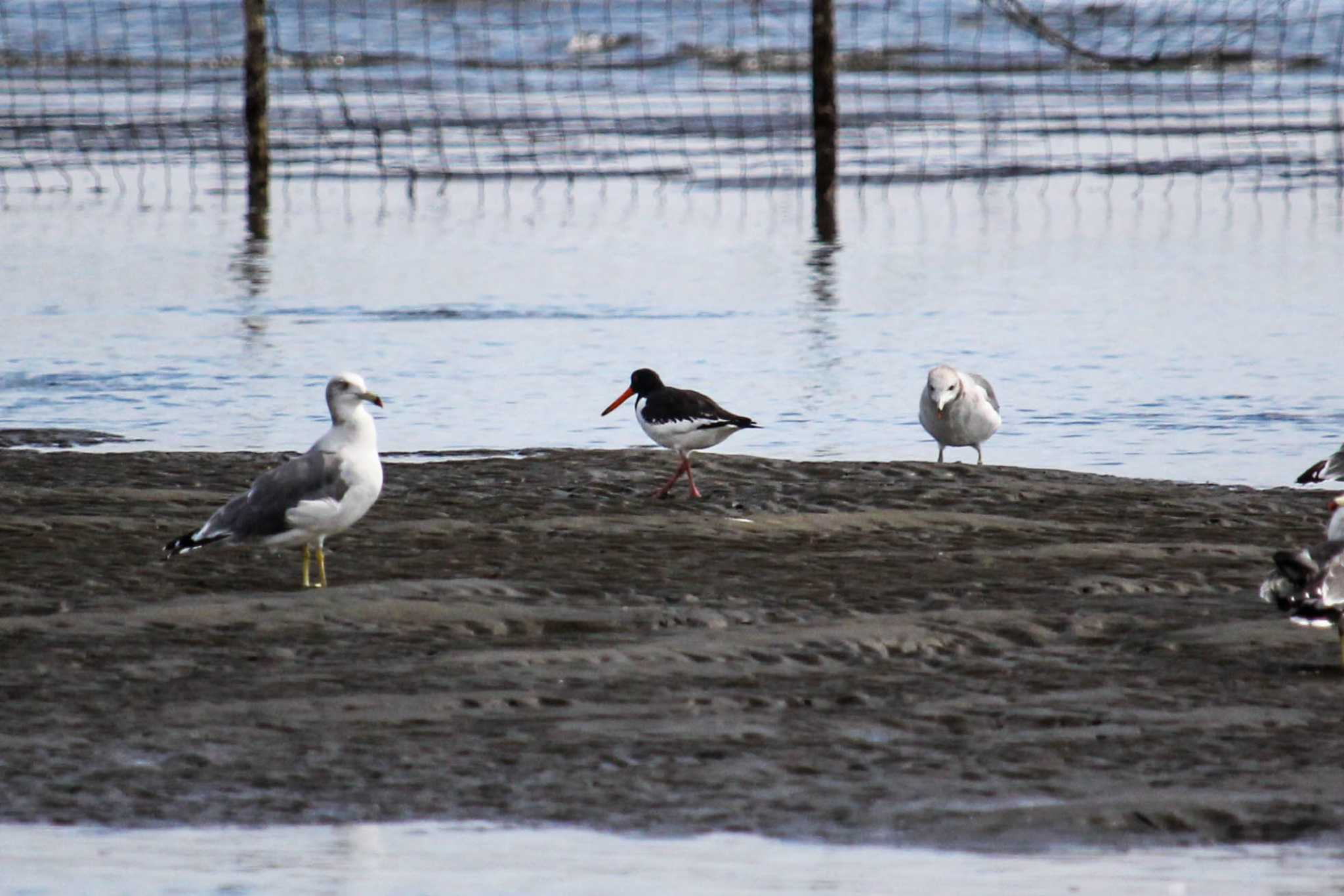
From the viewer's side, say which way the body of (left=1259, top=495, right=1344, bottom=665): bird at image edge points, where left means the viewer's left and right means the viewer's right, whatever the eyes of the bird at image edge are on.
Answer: facing to the right of the viewer

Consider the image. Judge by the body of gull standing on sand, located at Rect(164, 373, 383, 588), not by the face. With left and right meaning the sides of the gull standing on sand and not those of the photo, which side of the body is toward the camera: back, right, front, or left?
right

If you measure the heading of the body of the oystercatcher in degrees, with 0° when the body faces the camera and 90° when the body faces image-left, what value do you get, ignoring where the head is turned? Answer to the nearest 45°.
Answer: approximately 90°

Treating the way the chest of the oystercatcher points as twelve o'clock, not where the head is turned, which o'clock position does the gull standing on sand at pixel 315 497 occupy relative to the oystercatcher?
The gull standing on sand is roughly at 10 o'clock from the oystercatcher.

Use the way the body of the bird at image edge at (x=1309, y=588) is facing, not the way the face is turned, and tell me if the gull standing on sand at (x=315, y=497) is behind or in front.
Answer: behind

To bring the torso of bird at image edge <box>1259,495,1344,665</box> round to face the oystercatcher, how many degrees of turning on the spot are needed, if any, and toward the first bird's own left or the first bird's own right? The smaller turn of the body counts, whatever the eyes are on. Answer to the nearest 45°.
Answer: approximately 135° to the first bird's own left

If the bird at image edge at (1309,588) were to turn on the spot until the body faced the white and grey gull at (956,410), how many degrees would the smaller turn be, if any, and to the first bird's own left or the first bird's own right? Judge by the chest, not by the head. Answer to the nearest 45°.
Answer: approximately 90° to the first bird's own left

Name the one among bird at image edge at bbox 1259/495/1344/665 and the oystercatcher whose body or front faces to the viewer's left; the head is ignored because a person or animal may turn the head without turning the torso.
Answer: the oystercatcher
